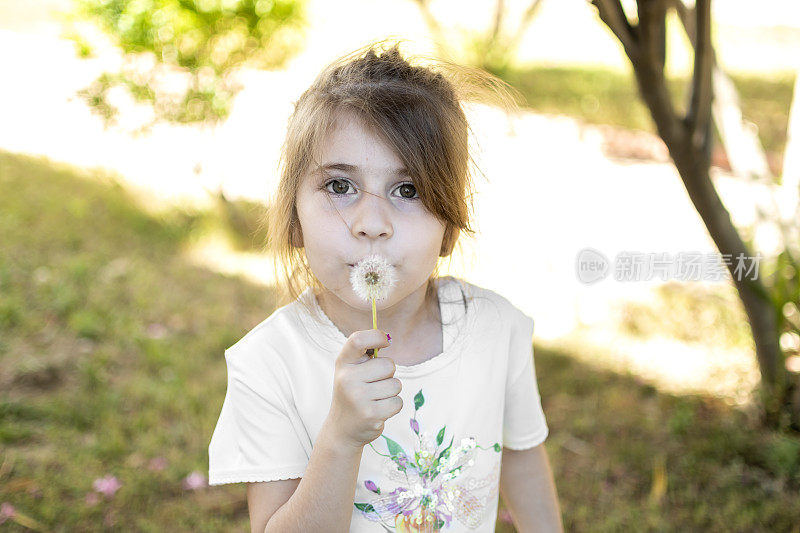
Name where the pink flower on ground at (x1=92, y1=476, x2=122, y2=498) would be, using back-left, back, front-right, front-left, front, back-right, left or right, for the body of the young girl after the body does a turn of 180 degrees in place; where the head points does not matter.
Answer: front-left

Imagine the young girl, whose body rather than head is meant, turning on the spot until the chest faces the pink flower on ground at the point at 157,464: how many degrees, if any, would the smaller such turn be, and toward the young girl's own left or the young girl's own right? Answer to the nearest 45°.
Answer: approximately 135° to the young girl's own right

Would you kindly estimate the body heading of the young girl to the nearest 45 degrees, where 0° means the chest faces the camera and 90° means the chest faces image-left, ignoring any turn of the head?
approximately 0°

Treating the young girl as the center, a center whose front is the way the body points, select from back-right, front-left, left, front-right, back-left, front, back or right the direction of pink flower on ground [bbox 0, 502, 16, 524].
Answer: back-right

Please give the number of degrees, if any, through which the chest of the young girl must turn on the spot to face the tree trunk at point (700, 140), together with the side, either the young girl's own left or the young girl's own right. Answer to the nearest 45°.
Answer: approximately 135° to the young girl's own left

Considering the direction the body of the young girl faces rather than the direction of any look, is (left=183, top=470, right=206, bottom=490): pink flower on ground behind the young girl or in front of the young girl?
behind
